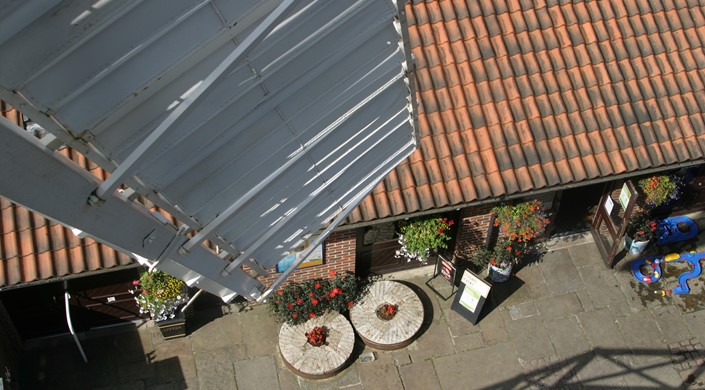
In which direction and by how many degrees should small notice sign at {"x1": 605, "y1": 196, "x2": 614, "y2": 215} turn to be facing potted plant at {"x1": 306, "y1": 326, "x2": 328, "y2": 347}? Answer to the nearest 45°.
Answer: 0° — it already faces it

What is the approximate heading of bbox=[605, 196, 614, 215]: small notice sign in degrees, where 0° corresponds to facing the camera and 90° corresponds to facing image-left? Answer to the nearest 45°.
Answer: approximately 45°

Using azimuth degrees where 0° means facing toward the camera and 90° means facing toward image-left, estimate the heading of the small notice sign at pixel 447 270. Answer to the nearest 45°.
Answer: approximately 45°

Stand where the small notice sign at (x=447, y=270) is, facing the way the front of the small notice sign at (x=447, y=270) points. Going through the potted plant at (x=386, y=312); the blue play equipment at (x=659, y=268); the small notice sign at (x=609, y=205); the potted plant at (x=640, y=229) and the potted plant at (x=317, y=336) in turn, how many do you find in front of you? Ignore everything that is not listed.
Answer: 2

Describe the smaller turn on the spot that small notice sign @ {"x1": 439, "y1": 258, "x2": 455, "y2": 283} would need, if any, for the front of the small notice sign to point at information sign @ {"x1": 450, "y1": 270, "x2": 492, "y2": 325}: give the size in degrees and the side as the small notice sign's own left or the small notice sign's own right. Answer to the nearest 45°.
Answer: approximately 90° to the small notice sign's own left

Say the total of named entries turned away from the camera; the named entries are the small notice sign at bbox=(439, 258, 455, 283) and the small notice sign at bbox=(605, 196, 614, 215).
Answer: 0

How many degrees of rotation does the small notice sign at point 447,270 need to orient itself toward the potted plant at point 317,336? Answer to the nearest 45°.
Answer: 0° — it already faces it

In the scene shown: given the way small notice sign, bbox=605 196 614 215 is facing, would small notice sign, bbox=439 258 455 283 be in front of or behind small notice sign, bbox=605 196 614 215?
in front

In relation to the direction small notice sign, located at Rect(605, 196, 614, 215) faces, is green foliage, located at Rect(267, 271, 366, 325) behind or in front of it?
in front
